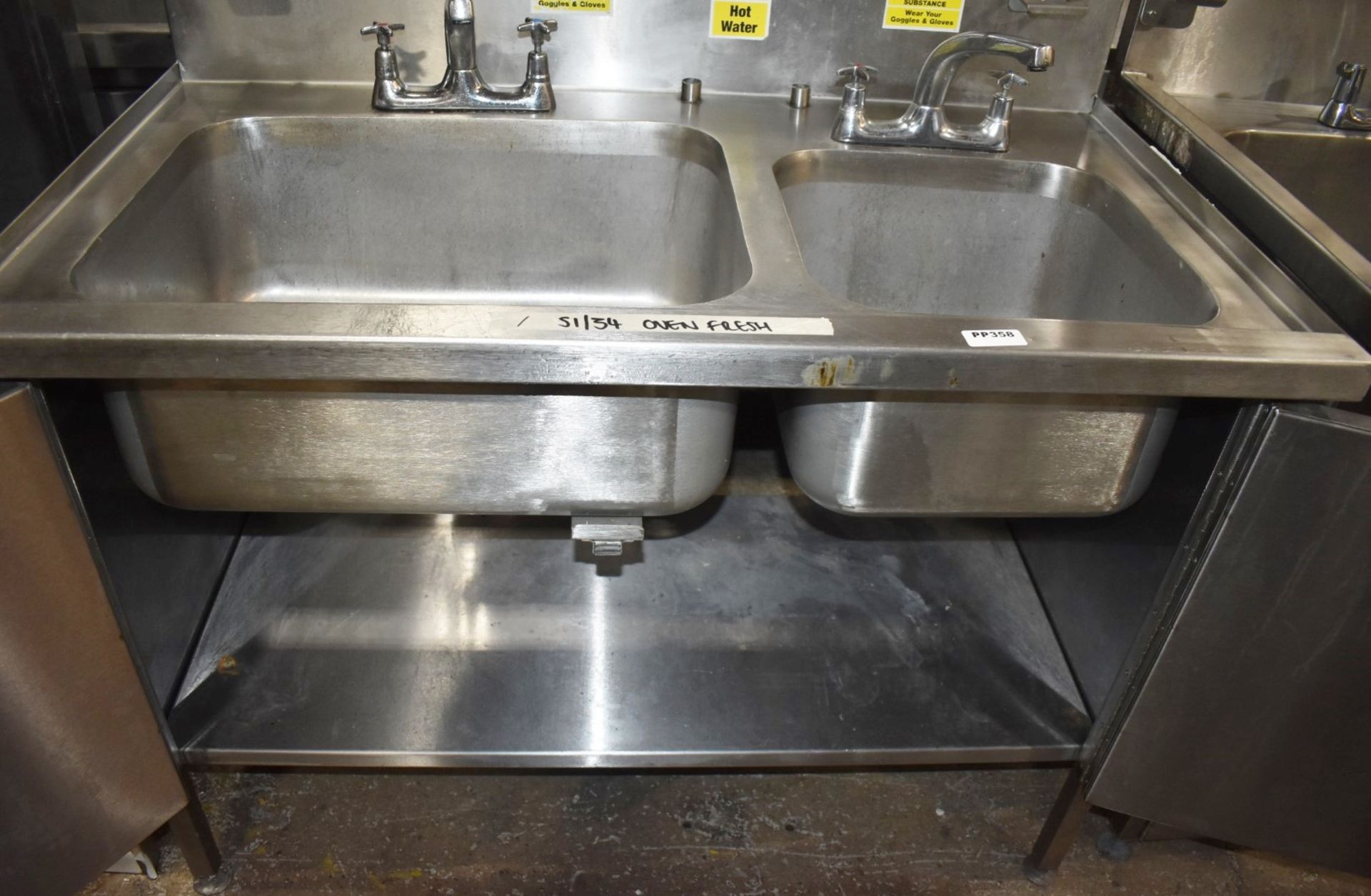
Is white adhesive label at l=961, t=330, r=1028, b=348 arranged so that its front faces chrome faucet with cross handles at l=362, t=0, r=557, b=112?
no

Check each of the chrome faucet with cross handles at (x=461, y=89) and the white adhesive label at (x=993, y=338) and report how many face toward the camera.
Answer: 2

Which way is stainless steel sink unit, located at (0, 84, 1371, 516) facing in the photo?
toward the camera

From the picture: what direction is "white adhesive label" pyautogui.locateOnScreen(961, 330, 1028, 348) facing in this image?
toward the camera

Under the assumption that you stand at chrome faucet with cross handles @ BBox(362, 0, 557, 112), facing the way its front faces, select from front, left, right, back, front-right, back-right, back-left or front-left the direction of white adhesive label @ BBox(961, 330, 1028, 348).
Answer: front-left

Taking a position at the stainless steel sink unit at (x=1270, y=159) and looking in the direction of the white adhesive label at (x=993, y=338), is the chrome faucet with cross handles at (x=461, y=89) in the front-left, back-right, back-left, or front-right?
front-right

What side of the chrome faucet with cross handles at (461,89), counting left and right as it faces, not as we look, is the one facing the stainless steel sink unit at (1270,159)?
left

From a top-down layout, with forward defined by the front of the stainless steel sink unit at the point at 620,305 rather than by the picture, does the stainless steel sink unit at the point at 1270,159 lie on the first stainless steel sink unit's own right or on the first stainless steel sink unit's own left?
on the first stainless steel sink unit's own left

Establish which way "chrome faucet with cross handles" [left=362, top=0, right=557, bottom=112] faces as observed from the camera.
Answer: facing the viewer

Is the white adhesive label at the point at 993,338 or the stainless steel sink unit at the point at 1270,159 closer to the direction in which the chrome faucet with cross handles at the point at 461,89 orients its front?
the white adhesive label
